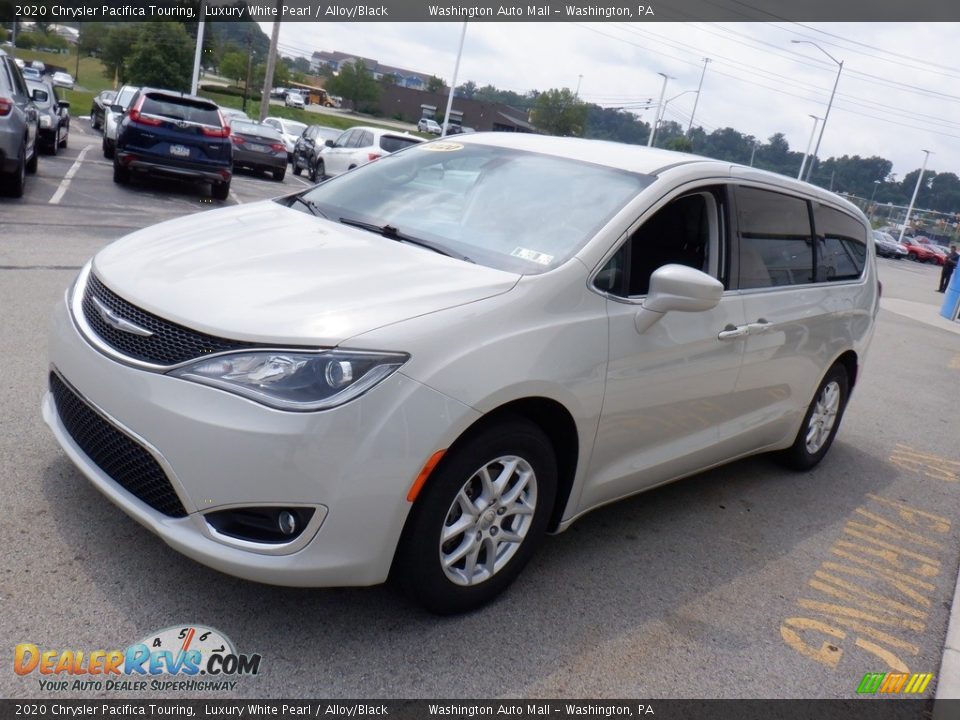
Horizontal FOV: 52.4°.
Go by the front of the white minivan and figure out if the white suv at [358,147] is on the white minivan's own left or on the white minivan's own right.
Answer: on the white minivan's own right

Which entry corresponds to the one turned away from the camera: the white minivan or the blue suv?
the blue suv

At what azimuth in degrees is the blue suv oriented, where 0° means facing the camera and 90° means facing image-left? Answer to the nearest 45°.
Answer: approximately 180°

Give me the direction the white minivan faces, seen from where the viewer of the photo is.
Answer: facing the viewer and to the left of the viewer

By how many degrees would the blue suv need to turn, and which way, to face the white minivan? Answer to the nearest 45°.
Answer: approximately 180°

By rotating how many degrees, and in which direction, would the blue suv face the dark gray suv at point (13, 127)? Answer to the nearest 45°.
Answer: approximately 135° to its left

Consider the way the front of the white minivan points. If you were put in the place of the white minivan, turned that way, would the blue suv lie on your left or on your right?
on your right

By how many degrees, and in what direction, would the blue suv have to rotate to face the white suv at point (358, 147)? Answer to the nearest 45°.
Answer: approximately 45° to its right

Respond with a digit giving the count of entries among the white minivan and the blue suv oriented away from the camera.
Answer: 1

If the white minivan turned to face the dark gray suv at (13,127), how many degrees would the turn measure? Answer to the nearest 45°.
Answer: approximately 90° to its right
